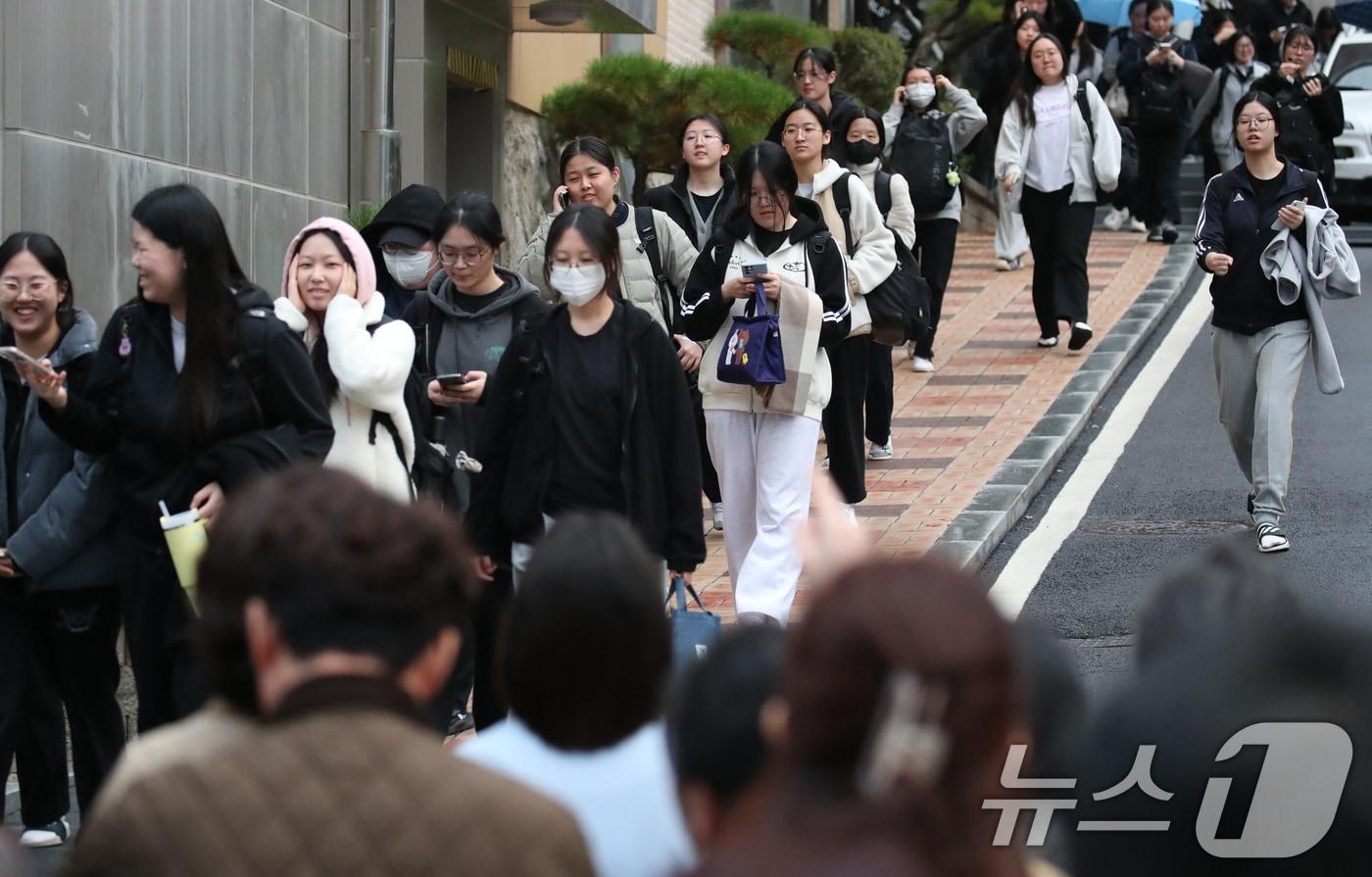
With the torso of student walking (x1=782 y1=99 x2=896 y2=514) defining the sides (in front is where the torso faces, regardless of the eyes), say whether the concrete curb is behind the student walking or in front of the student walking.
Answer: behind

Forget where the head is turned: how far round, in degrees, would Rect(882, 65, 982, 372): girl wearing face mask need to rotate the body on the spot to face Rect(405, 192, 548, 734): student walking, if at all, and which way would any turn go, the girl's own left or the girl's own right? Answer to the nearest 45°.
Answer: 0° — they already face them

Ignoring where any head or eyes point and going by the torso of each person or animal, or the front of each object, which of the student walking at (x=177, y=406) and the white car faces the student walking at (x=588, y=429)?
the white car

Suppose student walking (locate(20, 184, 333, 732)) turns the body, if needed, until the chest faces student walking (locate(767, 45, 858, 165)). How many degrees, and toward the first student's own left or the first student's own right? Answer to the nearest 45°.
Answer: approximately 180°

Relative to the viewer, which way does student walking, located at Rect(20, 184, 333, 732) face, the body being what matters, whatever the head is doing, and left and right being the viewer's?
facing the viewer and to the left of the viewer

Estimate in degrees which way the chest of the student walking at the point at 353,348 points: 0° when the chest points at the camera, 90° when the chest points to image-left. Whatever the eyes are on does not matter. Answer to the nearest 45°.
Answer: approximately 45°

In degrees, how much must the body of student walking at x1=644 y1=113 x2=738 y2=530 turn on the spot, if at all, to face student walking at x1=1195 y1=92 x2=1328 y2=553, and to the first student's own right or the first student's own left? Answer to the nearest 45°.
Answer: approximately 90° to the first student's own left

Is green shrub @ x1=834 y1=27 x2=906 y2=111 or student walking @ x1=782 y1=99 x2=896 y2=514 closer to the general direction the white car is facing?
the student walking

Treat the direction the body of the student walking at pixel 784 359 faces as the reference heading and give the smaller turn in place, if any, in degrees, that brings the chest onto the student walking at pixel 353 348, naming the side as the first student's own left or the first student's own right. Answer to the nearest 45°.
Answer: approximately 45° to the first student's own right

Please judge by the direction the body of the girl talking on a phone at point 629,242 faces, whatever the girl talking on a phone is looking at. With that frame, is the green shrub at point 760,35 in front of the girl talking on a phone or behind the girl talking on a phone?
behind

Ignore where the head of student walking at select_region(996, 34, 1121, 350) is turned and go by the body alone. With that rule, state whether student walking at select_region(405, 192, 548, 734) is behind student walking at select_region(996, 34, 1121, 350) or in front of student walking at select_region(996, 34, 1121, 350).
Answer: in front
